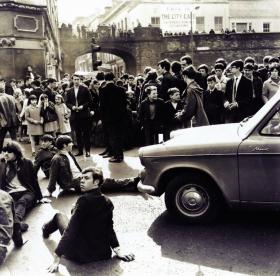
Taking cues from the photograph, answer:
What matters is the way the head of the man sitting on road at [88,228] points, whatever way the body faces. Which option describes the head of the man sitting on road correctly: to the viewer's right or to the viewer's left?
to the viewer's left

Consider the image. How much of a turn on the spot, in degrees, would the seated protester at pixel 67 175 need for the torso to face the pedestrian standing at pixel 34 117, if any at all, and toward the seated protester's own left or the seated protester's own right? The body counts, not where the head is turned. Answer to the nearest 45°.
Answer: approximately 90° to the seated protester's own left

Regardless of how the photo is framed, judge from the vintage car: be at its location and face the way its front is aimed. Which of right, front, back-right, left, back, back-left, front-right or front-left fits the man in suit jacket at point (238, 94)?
right

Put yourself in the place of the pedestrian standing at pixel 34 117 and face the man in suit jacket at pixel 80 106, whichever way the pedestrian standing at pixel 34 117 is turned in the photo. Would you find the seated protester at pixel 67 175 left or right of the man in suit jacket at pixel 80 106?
right

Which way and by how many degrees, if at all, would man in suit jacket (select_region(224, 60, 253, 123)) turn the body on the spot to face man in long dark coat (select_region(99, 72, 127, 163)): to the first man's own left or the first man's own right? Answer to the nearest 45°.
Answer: approximately 45° to the first man's own right

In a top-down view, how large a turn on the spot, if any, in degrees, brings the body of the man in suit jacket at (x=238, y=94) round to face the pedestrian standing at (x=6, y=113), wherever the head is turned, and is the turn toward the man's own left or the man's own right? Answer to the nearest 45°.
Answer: approximately 45° to the man's own right

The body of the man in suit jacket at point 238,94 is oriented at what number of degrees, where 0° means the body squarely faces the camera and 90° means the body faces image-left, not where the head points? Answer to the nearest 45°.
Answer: approximately 45°

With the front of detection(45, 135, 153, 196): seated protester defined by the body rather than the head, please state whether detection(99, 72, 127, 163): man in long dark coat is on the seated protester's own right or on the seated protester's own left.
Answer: on the seated protester's own left

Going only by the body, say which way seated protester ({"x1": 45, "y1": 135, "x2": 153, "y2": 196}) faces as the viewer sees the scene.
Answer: to the viewer's right

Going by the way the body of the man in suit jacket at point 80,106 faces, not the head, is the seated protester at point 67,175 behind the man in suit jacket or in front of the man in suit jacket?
in front

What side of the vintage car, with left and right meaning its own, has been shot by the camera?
left

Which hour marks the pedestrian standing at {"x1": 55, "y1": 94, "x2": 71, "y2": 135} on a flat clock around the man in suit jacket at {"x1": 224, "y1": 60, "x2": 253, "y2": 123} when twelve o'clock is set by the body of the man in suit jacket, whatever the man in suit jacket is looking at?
The pedestrian standing is roughly at 2 o'clock from the man in suit jacket.

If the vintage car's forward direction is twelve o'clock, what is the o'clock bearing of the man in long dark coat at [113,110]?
The man in long dark coat is roughly at 2 o'clock from the vintage car.

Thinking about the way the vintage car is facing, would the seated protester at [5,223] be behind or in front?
in front

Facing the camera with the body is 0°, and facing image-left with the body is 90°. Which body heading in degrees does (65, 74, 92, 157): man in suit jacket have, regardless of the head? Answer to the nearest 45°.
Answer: approximately 0°
